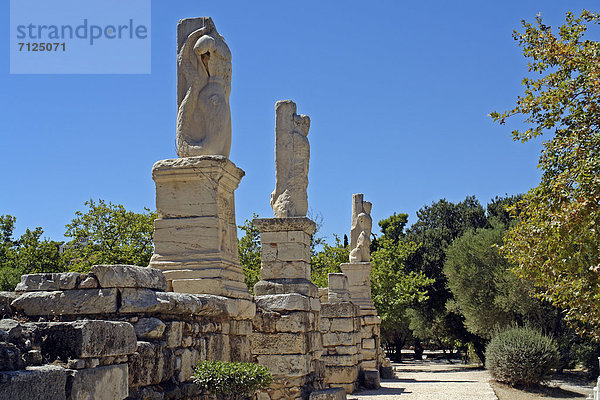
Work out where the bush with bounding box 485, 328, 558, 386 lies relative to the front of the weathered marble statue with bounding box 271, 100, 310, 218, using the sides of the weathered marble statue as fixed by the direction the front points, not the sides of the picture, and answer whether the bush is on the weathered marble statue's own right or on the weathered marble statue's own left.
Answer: on the weathered marble statue's own left
